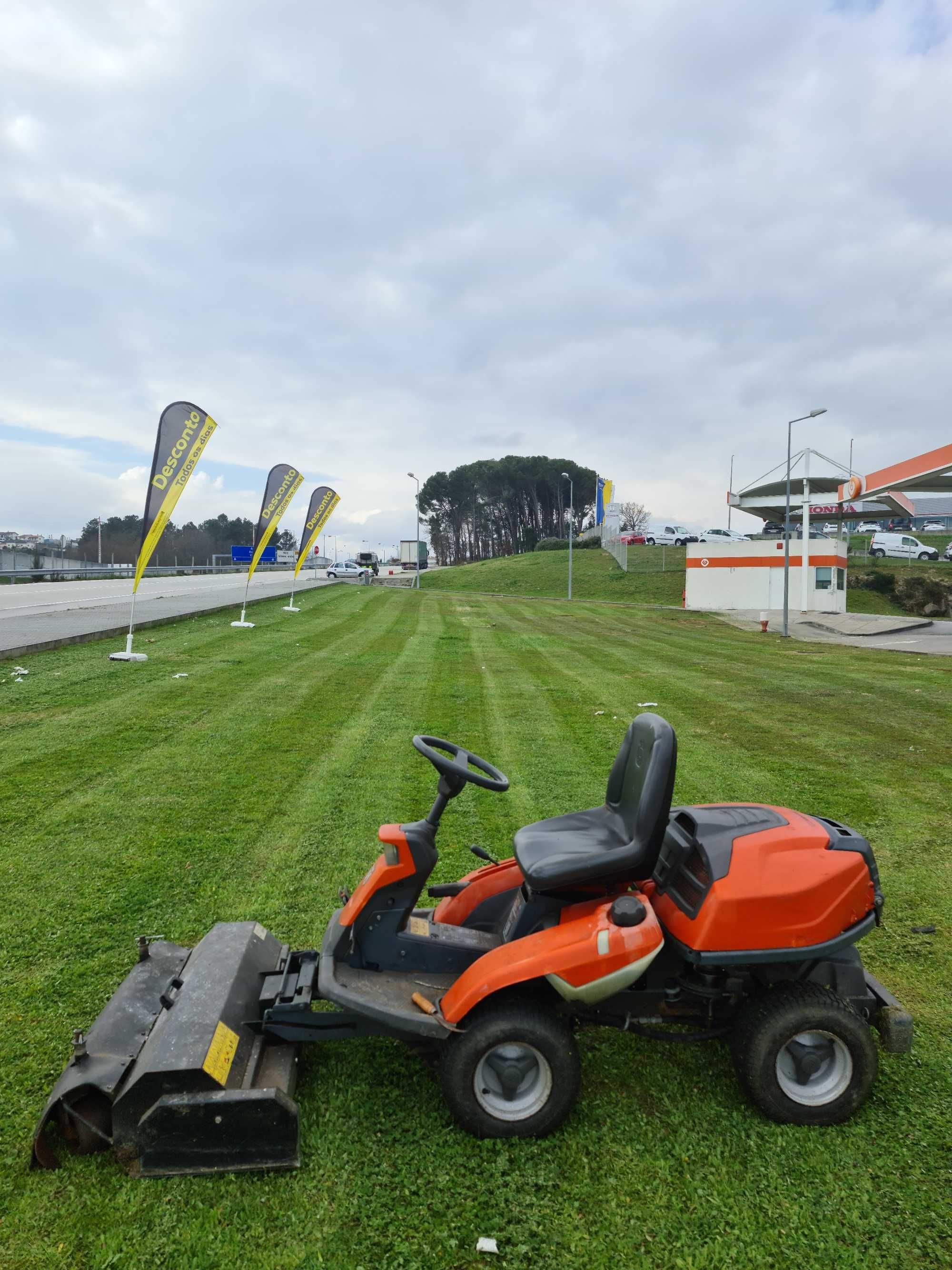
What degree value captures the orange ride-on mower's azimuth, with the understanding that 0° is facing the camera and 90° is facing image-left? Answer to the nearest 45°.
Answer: approximately 90°

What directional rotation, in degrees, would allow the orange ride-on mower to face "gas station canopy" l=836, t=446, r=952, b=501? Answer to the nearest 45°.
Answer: approximately 135° to its right

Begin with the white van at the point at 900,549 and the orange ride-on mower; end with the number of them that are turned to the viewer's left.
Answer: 1

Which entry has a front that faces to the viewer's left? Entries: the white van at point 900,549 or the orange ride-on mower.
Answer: the orange ride-on mower

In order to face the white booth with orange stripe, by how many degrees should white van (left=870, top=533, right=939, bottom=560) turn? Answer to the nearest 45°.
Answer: approximately 90° to its right

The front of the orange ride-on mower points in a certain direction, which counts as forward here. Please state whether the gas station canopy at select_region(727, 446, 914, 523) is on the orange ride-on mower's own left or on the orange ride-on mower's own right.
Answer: on the orange ride-on mower's own right

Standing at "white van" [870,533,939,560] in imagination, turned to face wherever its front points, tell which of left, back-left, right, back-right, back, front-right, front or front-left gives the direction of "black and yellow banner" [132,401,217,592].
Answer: right

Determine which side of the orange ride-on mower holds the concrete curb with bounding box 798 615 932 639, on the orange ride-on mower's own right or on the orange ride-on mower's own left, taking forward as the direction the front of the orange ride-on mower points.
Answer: on the orange ride-on mower's own right

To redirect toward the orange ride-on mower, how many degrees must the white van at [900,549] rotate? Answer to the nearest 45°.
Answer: approximately 90° to its right

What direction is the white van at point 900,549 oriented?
to the viewer's right
